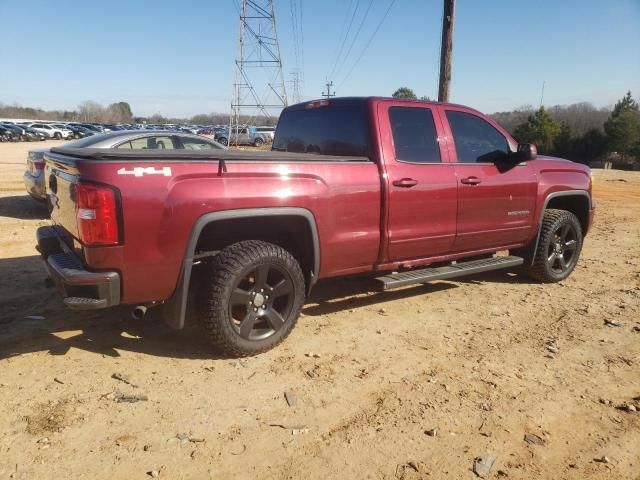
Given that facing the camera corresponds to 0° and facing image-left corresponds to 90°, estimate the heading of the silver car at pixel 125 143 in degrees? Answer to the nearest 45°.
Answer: approximately 225°

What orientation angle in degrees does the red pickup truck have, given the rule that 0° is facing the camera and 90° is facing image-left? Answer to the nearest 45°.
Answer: approximately 225°
